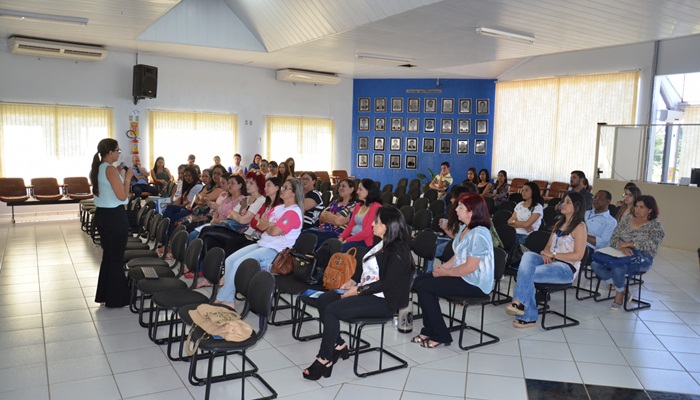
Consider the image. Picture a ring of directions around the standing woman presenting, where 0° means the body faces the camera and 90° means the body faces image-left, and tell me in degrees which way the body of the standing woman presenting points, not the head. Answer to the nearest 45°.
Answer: approximately 270°

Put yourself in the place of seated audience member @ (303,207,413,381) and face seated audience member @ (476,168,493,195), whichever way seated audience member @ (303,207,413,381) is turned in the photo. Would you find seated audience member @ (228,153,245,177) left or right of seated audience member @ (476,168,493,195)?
left

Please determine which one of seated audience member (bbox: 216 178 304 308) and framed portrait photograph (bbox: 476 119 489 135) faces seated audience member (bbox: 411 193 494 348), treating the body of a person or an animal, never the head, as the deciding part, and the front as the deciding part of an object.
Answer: the framed portrait photograph

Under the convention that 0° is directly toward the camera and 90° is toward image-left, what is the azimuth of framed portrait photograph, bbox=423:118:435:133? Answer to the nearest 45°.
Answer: approximately 0°

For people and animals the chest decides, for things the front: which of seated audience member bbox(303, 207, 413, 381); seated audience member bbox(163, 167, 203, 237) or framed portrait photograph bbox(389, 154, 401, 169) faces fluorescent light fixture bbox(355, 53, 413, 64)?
the framed portrait photograph

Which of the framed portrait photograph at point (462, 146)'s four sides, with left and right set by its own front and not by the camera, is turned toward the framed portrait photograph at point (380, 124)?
right

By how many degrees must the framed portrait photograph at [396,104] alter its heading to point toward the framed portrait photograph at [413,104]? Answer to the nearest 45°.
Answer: approximately 90° to its left

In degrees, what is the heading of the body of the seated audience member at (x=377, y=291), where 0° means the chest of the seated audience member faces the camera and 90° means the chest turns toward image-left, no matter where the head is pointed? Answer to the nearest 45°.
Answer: approximately 90°

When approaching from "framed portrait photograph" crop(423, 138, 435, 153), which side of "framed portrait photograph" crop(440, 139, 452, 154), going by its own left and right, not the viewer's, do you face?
right
